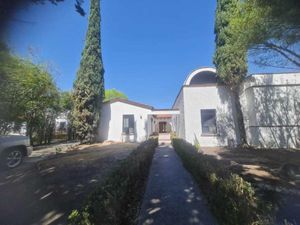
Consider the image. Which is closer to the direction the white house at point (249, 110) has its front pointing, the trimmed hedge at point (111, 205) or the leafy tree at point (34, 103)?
the trimmed hedge

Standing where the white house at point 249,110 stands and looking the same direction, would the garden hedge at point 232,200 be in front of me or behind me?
in front

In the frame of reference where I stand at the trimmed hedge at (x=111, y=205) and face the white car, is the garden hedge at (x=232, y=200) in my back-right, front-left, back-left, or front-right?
back-right

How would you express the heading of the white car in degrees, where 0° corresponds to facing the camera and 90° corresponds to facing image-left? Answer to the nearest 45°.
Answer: approximately 270°

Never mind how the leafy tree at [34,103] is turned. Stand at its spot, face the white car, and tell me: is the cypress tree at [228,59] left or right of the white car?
left

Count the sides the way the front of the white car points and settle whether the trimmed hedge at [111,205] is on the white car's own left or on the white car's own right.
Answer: on the white car's own right

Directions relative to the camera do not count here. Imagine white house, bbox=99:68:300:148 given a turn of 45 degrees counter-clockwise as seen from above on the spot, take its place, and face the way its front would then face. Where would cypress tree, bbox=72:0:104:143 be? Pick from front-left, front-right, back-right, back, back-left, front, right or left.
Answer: back-right

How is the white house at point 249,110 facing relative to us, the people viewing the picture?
facing the viewer

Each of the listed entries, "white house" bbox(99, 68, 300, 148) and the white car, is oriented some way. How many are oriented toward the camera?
1

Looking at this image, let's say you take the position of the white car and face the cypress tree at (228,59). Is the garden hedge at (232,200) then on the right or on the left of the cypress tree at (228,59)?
right
